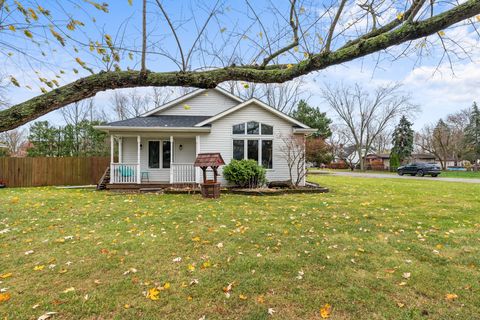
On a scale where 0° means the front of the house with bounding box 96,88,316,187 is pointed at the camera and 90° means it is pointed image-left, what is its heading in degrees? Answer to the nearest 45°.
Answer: approximately 0°

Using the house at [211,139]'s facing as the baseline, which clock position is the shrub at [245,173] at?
The shrub is roughly at 10 o'clock from the house.

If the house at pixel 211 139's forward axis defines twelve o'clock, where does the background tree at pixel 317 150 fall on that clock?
The background tree is roughly at 7 o'clock from the house.

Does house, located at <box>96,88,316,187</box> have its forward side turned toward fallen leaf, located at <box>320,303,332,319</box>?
yes

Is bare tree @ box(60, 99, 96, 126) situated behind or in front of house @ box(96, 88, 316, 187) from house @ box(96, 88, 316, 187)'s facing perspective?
behind

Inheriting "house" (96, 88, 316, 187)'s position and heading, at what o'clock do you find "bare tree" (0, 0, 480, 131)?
The bare tree is roughly at 12 o'clock from the house.

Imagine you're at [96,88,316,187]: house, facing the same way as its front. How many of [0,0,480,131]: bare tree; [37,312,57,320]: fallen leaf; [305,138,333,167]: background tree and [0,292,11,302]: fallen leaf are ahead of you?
3

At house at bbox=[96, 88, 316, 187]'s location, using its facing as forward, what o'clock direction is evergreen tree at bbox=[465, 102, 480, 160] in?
The evergreen tree is roughly at 8 o'clock from the house.

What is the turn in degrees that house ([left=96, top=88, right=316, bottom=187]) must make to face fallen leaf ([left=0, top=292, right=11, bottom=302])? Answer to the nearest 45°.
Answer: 0° — it already faces it

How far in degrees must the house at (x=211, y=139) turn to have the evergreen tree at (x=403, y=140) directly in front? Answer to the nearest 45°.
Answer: approximately 135° to its left

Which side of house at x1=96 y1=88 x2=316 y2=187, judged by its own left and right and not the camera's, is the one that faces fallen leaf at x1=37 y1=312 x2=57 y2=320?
front

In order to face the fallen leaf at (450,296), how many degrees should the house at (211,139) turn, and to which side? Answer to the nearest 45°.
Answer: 0° — it already faces it

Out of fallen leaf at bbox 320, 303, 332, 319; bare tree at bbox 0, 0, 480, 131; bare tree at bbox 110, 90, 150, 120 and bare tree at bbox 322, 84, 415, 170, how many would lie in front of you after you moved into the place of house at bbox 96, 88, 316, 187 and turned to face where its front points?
2
